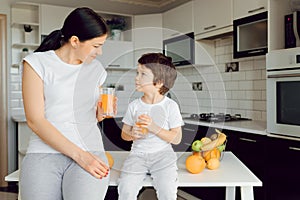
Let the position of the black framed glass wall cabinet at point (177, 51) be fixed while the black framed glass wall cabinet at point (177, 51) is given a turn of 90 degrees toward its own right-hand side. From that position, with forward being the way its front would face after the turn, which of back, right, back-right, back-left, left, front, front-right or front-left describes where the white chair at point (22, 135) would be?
front

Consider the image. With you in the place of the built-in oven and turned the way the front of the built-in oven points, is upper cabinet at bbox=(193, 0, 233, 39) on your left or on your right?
on your right

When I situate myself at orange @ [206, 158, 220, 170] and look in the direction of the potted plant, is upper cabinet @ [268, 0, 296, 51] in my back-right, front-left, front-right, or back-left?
front-right

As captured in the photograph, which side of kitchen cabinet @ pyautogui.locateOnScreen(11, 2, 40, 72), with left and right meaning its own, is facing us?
front

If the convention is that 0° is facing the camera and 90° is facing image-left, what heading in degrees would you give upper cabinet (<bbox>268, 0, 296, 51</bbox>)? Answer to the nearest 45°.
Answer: approximately 45°

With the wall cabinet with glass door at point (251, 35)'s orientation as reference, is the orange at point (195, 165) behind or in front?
in front

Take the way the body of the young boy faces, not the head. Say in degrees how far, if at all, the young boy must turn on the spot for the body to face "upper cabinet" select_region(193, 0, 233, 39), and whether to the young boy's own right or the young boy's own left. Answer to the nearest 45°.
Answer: approximately 180°

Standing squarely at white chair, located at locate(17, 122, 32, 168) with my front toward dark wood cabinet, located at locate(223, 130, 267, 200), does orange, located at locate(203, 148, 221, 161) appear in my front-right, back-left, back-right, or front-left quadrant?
front-right

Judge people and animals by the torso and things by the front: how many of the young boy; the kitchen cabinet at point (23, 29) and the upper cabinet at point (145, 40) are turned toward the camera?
3

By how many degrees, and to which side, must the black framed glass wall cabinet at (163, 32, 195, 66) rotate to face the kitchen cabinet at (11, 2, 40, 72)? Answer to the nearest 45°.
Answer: approximately 90° to its right

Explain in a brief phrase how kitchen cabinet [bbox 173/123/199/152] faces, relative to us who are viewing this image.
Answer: facing the viewer and to the left of the viewer
